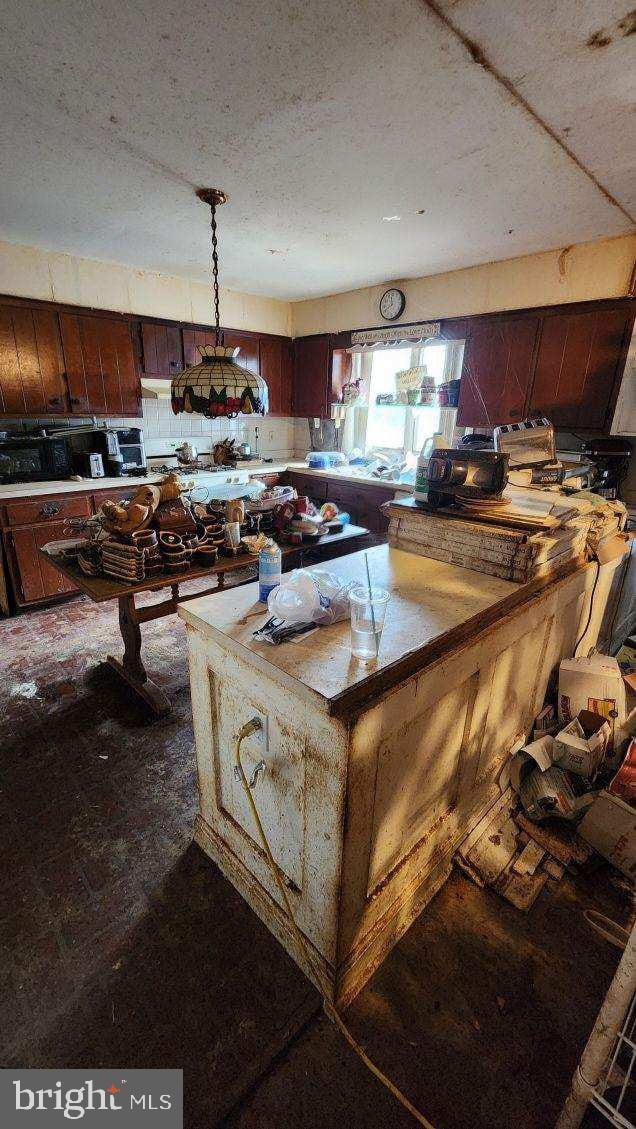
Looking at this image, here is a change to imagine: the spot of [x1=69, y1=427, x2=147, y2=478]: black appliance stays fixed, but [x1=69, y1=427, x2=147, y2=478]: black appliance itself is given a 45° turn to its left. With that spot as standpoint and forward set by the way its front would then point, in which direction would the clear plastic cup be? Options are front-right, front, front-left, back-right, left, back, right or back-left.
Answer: right

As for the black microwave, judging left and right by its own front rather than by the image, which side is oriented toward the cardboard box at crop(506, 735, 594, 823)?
front

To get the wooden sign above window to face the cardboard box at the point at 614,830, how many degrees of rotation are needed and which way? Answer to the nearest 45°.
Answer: approximately 45° to its left

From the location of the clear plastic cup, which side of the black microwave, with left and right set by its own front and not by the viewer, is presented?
front

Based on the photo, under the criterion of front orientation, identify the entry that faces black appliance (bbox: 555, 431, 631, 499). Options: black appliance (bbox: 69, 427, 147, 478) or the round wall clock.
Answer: black appliance (bbox: 69, 427, 147, 478)

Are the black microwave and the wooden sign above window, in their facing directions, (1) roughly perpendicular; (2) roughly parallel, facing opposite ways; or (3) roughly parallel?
roughly perpendicular

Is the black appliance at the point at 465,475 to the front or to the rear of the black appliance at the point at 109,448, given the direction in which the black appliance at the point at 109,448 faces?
to the front

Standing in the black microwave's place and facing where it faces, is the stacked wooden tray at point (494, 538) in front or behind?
in front

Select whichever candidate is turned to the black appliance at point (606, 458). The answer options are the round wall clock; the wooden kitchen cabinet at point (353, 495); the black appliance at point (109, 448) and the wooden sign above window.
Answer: the black appliance at point (109, 448)

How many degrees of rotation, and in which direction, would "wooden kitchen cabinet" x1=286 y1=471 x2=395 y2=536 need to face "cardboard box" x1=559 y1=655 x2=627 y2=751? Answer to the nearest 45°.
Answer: approximately 45° to its left

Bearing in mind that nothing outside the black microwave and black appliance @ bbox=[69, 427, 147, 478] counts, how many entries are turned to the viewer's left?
0

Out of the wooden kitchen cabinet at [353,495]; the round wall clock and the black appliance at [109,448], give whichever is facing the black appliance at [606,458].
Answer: the black appliance at [109,448]

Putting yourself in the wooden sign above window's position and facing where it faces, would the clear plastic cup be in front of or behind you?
in front

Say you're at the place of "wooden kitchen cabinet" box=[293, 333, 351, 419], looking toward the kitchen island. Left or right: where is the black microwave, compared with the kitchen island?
right

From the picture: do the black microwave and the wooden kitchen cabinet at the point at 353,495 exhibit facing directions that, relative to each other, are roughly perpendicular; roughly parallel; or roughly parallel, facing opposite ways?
roughly perpendicular

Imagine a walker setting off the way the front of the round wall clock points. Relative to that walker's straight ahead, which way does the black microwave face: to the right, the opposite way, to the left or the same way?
to the left

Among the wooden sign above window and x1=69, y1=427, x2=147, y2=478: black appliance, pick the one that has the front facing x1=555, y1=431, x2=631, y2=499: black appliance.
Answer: x1=69, y1=427, x2=147, y2=478: black appliance
